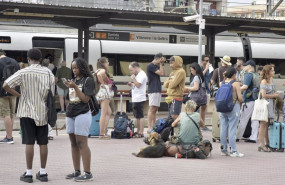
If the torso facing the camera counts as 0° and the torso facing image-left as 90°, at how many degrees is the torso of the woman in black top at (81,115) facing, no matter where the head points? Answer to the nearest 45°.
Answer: approximately 45°

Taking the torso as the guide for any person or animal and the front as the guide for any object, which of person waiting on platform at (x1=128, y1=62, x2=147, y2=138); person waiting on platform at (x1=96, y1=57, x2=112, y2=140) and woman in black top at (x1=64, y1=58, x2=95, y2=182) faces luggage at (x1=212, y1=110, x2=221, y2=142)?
person waiting on platform at (x1=96, y1=57, x2=112, y2=140)

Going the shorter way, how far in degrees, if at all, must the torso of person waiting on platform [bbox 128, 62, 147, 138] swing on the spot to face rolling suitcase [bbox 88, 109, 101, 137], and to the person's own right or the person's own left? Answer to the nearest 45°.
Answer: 0° — they already face it

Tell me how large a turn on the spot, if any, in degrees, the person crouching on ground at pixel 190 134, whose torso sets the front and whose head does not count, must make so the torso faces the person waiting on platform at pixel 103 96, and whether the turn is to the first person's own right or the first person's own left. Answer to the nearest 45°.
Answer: approximately 45° to the first person's own left
